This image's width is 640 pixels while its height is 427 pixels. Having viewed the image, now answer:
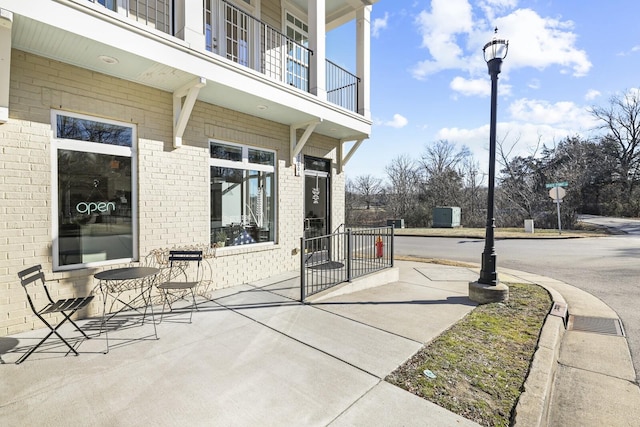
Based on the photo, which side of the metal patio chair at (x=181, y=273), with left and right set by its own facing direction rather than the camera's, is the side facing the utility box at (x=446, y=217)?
back

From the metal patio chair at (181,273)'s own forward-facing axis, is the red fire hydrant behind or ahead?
behind

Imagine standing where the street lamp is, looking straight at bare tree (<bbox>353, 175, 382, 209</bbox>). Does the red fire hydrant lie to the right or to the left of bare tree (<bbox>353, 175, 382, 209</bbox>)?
left

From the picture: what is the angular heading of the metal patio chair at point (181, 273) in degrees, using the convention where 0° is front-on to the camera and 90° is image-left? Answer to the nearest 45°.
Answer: approximately 45°

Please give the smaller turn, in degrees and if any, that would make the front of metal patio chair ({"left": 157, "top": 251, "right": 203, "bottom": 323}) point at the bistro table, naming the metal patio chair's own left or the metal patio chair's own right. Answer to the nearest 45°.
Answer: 0° — it already faces it

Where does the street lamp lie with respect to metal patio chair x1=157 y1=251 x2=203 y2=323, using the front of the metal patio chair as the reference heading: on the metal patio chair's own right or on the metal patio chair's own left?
on the metal patio chair's own left

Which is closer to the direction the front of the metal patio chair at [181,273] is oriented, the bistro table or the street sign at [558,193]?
the bistro table

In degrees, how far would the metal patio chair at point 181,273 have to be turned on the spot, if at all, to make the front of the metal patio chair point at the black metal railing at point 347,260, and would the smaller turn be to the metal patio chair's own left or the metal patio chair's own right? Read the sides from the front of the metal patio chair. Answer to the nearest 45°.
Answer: approximately 135° to the metal patio chair's own left

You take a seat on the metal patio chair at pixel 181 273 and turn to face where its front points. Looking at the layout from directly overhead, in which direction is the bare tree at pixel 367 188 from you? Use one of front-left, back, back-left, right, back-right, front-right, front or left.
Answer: back

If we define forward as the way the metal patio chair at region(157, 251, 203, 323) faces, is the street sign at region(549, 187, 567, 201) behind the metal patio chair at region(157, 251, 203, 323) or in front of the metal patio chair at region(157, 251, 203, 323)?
behind
